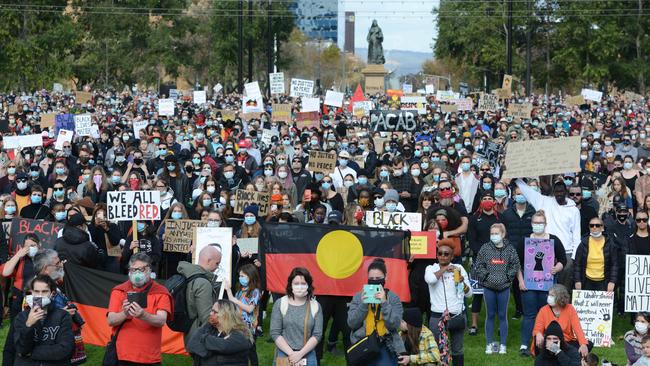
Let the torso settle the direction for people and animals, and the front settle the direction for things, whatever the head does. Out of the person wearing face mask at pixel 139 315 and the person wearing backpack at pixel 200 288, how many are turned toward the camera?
1

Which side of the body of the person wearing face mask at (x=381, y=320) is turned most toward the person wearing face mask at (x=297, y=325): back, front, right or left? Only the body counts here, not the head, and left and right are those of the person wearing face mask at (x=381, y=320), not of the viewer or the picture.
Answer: right

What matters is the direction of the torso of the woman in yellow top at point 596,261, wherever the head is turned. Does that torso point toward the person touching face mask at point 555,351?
yes

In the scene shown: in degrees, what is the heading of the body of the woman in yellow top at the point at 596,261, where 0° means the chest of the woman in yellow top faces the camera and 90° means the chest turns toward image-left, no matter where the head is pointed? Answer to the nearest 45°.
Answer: approximately 0°

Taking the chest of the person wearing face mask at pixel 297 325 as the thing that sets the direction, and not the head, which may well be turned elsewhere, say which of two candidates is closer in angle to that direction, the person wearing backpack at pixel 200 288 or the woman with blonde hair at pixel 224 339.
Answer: the woman with blonde hair

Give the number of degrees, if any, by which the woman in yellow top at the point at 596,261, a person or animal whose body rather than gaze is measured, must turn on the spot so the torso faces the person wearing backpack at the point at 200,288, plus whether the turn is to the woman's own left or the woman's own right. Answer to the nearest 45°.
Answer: approximately 45° to the woman's own right

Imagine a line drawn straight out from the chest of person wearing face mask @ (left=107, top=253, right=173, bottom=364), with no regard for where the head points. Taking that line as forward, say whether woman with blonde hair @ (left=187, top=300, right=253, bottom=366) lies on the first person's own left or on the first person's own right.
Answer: on the first person's own left

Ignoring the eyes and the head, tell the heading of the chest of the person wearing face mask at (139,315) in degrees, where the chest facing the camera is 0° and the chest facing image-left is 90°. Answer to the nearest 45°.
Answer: approximately 0°

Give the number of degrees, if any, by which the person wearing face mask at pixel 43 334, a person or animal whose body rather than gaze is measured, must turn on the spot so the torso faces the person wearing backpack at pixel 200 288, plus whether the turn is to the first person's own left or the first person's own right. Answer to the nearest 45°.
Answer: approximately 90° to the first person's own left

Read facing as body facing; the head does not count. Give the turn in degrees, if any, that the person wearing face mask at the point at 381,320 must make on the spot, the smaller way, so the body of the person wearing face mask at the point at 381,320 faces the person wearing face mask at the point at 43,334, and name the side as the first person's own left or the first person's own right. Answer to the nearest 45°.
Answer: approximately 90° to the first person's own right
